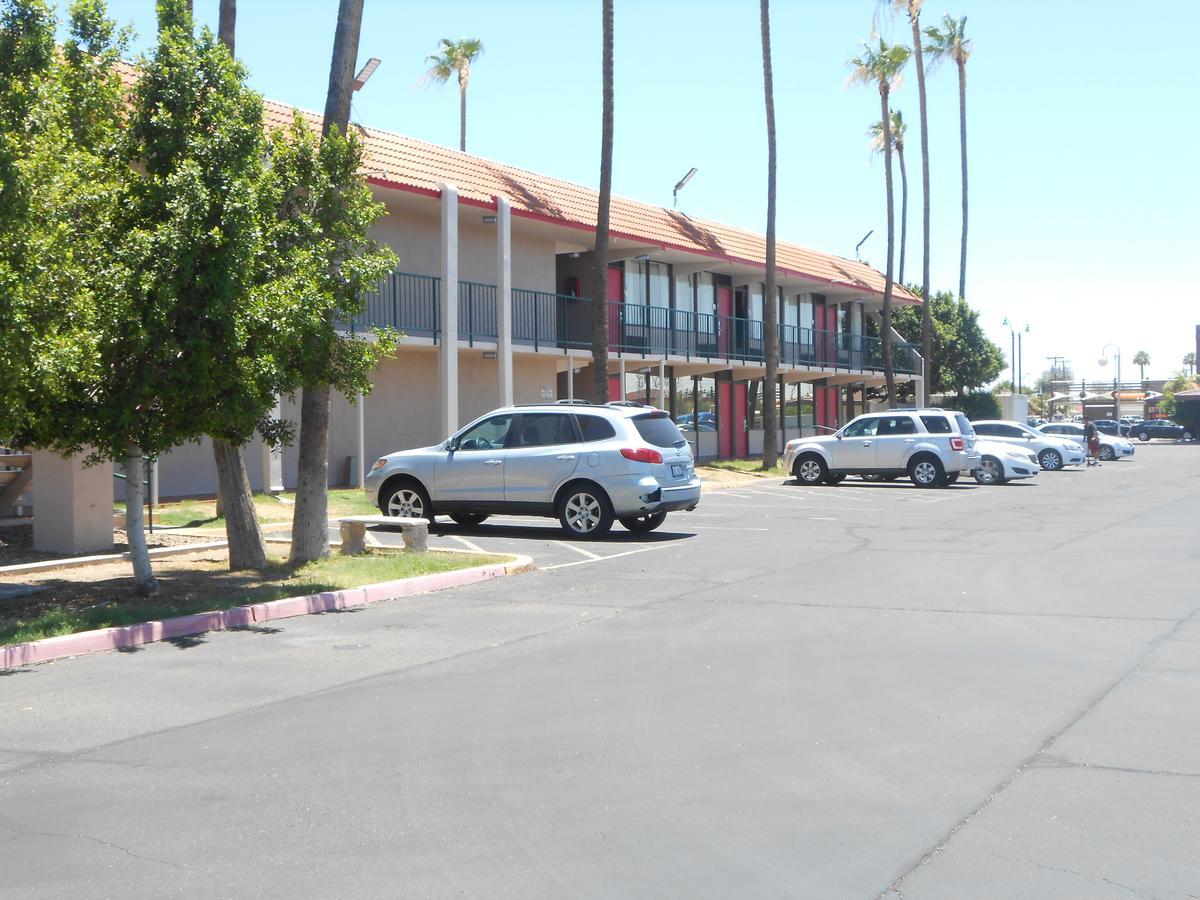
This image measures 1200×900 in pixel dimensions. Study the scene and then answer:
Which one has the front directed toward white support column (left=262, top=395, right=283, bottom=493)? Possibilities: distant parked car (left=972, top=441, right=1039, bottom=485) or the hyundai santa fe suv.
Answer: the hyundai santa fe suv

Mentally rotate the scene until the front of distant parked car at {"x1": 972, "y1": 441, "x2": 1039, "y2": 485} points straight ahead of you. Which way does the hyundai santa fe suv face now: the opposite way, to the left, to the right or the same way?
the opposite way

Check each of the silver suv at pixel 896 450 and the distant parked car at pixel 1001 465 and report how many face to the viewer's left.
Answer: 1

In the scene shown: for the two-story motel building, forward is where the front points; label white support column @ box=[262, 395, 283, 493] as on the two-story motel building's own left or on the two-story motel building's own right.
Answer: on the two-story motel building's own right

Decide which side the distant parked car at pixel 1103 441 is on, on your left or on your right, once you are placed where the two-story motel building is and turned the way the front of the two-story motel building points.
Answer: on your left

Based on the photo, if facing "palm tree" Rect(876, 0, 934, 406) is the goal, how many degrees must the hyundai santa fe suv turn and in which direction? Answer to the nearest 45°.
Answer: approximately 90° to its right

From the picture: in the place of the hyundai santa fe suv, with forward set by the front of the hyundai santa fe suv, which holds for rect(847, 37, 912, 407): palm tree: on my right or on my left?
on my right

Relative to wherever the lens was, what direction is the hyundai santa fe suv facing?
facing away from the viewer and to the left of the viewer

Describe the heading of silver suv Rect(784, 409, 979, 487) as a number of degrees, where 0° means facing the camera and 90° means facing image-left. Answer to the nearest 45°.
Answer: approximately 90°

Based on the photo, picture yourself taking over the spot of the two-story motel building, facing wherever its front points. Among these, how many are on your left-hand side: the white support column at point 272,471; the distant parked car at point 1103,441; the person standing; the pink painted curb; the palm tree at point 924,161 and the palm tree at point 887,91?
4
